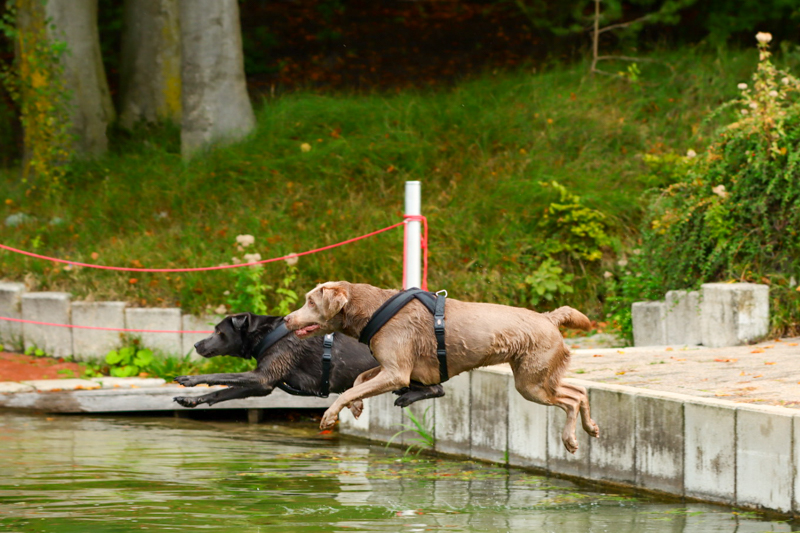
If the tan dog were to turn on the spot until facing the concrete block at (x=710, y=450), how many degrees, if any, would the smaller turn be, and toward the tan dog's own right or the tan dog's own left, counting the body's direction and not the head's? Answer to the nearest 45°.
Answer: approximately 135° to the tan dog's own right

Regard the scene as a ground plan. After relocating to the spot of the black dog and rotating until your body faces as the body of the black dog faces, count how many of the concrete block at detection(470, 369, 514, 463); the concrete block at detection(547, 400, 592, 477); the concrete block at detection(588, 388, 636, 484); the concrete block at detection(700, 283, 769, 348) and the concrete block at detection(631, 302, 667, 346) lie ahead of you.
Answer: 0

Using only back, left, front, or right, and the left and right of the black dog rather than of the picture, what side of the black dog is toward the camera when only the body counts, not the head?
left

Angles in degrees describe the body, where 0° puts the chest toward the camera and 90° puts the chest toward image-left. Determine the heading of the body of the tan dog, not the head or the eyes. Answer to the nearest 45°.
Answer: approximately 90°

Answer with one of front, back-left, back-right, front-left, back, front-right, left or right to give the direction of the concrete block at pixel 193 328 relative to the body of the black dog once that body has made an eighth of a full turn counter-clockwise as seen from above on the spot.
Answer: back-right

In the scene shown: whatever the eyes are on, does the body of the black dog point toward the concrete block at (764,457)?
no

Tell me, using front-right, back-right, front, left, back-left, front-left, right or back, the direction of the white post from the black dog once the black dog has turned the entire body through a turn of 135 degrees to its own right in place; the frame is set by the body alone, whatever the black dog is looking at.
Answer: front

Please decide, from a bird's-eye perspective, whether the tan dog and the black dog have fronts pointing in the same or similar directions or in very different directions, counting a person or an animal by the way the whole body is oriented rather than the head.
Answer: same or similar directions

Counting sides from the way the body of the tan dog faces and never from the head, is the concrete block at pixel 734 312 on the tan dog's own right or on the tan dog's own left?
on the tan dog's own right

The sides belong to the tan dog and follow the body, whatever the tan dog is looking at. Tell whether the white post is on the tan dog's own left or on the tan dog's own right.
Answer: on the tan dog's own right

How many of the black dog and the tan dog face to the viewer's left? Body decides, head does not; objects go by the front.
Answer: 2
